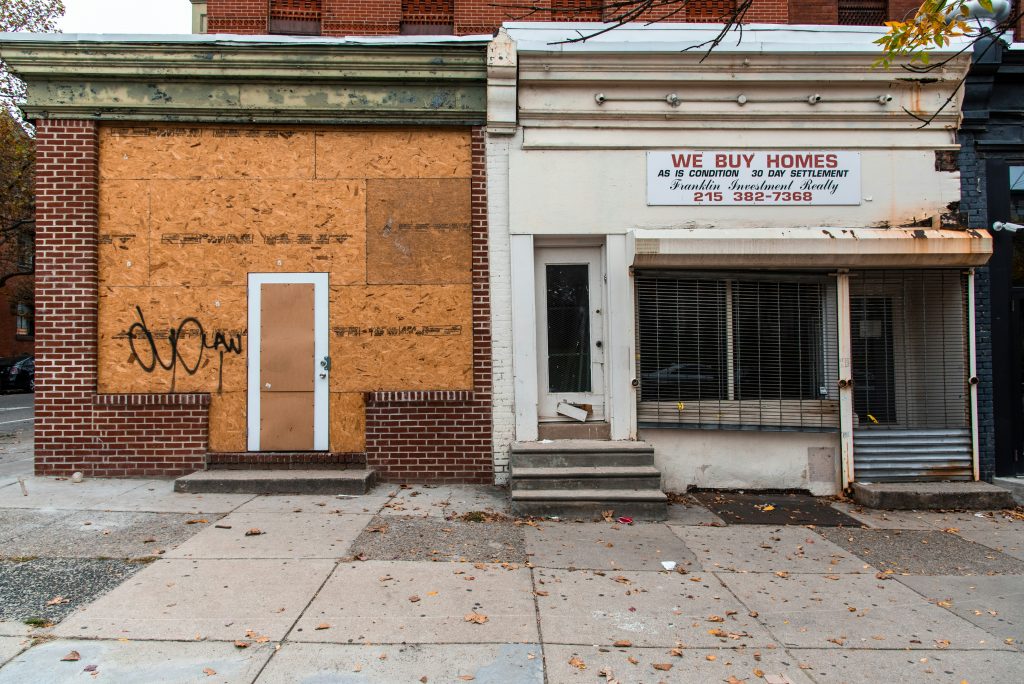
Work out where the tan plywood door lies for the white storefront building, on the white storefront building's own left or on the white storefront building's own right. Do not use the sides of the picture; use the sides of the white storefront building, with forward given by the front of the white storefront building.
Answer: on the white storefront building's own right

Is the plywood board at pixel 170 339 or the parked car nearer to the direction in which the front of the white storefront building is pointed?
the plywood board

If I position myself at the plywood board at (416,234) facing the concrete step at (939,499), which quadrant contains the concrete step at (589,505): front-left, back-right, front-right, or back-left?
front-right

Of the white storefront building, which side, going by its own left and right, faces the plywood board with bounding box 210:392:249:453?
right

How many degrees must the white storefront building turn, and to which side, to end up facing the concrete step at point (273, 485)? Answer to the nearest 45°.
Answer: approximately 45° to its right

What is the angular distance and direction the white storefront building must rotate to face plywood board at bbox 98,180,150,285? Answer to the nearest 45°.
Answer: approximately 90° to its right

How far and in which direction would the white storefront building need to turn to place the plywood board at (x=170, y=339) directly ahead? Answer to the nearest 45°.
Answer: approximately 90° to its right

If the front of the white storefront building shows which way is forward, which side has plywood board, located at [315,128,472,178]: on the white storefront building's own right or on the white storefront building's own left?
on the white storefront building's own right

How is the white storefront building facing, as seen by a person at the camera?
facing the viewer

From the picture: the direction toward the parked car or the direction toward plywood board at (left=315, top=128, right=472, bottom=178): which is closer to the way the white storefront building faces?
the plywood board
